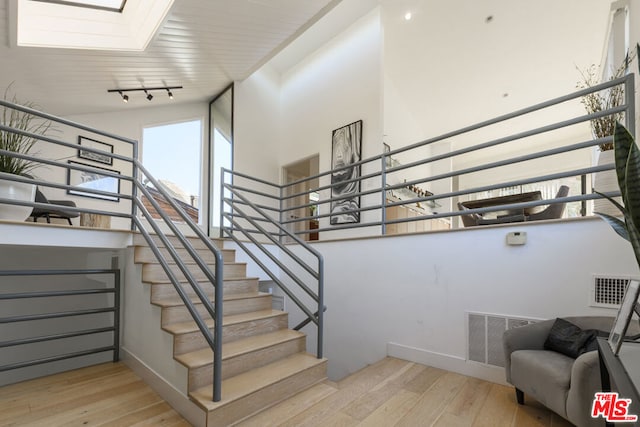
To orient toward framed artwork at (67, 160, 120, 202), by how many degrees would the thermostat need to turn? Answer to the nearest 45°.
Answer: approximately 90° to its right

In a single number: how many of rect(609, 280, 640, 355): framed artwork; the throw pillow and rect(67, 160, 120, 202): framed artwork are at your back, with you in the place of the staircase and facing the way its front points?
1

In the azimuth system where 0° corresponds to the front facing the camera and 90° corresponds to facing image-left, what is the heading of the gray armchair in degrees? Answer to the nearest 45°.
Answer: approximately 45°

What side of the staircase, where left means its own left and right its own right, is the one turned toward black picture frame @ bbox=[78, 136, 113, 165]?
back

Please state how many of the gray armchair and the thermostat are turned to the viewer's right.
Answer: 0

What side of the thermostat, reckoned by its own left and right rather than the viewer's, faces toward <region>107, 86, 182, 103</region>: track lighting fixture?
right

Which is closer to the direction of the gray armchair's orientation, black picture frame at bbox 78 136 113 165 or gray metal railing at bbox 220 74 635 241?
the black picture frame

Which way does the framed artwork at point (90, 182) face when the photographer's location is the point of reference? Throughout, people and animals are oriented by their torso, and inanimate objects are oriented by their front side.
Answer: facing the viewer and to the right of the viewer

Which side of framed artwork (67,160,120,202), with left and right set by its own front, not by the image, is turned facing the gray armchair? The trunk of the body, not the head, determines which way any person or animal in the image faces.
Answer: front
